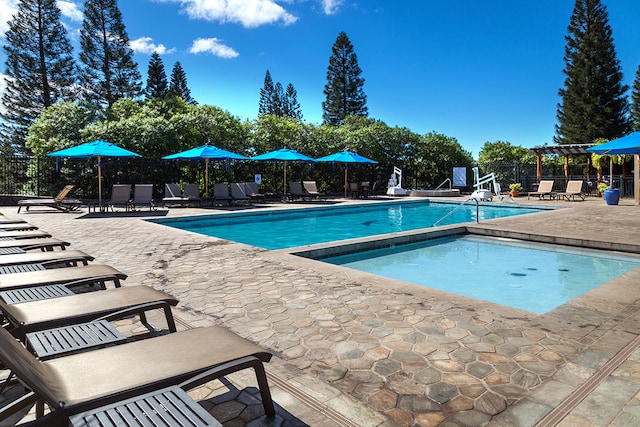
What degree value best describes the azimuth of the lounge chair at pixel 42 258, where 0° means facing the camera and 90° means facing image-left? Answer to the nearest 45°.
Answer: approximately 270°

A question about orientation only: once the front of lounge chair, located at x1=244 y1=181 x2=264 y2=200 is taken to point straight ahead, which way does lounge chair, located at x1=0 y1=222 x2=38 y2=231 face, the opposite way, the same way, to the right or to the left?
to the left

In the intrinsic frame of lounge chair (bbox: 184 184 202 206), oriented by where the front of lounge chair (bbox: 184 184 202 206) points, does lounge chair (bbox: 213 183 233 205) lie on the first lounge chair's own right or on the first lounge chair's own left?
on the first lounge chair's own left

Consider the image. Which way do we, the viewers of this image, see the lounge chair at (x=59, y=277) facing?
facing to the right of the viewer

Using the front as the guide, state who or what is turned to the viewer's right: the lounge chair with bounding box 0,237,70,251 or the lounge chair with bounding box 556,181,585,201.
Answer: the lounge chair with bounding box 0,237,70,251

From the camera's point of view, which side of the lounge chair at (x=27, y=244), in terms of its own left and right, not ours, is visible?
right

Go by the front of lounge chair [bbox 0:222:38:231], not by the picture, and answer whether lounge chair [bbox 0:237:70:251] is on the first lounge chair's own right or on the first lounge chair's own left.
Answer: on the first lounge chair's own right

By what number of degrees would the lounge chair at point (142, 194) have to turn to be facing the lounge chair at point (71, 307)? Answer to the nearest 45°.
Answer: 0° — it already faces it

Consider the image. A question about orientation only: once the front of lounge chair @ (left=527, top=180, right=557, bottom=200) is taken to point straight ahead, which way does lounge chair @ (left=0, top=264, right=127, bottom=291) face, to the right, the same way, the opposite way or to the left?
the opposite way

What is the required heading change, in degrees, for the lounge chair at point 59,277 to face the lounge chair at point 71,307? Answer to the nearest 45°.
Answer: approximately 90° to its right

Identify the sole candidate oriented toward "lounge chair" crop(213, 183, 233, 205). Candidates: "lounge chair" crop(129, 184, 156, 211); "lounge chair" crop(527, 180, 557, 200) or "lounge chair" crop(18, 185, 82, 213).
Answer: "lounge chair" crop(527, 180, 557, 200)

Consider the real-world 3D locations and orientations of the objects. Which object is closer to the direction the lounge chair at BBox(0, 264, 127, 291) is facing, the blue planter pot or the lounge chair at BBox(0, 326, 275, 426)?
the blue planter pot

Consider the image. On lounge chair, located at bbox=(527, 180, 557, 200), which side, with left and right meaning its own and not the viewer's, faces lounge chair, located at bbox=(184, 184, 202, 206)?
front

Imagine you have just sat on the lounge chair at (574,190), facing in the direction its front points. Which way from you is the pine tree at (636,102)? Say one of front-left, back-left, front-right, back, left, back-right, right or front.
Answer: back-right

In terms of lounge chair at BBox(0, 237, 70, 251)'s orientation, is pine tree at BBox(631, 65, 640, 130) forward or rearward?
forward

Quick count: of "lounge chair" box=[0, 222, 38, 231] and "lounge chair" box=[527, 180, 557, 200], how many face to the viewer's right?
1

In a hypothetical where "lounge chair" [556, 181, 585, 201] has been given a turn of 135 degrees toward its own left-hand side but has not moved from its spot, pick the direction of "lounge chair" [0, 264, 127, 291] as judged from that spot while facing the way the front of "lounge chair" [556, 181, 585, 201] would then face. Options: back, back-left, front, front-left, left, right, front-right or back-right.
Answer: right
